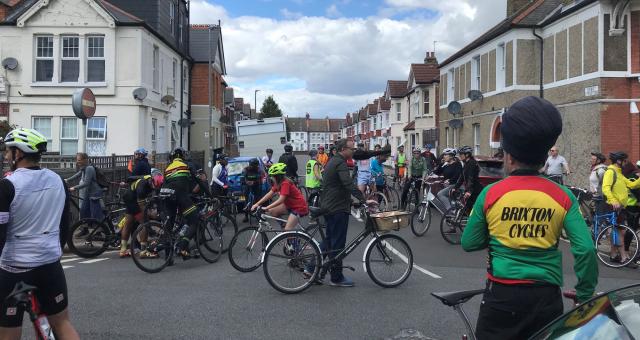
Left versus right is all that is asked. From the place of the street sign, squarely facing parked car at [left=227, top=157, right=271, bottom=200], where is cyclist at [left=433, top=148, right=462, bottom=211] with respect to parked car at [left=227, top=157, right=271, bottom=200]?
right

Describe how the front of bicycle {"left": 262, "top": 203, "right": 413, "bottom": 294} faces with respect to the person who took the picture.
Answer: facing to the right of the viewer

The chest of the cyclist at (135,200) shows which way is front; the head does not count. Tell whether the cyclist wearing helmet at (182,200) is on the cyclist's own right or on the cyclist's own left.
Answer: on the cyclist's own right

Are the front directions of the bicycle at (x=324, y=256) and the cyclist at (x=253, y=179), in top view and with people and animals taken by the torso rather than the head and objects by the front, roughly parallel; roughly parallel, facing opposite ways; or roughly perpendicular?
roughly perpendicular

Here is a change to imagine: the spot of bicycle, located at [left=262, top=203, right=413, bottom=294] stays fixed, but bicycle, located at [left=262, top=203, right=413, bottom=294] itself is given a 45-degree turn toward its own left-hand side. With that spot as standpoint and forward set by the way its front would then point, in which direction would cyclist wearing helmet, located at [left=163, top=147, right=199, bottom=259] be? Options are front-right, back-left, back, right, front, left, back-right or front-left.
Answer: left

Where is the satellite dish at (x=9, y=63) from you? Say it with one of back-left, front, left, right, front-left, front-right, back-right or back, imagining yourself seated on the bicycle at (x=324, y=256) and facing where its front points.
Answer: back-left

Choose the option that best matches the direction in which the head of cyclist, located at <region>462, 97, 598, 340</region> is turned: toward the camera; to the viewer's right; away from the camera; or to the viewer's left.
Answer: away from the camera

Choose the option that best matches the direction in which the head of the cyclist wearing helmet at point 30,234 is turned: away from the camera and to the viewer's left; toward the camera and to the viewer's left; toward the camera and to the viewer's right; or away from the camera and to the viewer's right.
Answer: away from the camera and to the viewer's left

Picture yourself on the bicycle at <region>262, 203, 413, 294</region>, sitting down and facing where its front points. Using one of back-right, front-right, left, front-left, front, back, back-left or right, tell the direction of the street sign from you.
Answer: back-left

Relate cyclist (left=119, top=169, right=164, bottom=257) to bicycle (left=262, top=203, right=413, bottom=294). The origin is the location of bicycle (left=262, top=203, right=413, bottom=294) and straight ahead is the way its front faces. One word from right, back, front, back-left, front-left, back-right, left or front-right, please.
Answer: back-left

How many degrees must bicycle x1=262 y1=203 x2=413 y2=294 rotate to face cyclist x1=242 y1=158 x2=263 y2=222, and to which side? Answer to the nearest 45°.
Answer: approximately 90° to its left
